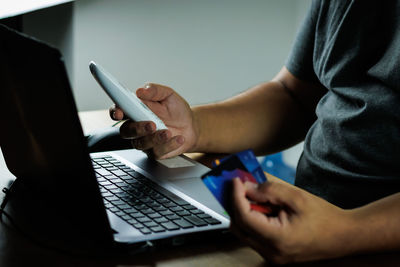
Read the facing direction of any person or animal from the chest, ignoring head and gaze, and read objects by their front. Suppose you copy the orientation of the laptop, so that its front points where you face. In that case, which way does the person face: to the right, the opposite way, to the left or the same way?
the opposite way

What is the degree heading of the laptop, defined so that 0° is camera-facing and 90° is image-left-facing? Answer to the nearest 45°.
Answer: approximately 225°

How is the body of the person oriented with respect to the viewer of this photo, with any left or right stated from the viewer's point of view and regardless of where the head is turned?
facing the viewer and to the left of the viewer

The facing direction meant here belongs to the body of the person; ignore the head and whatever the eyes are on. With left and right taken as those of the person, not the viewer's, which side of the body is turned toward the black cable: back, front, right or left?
front
